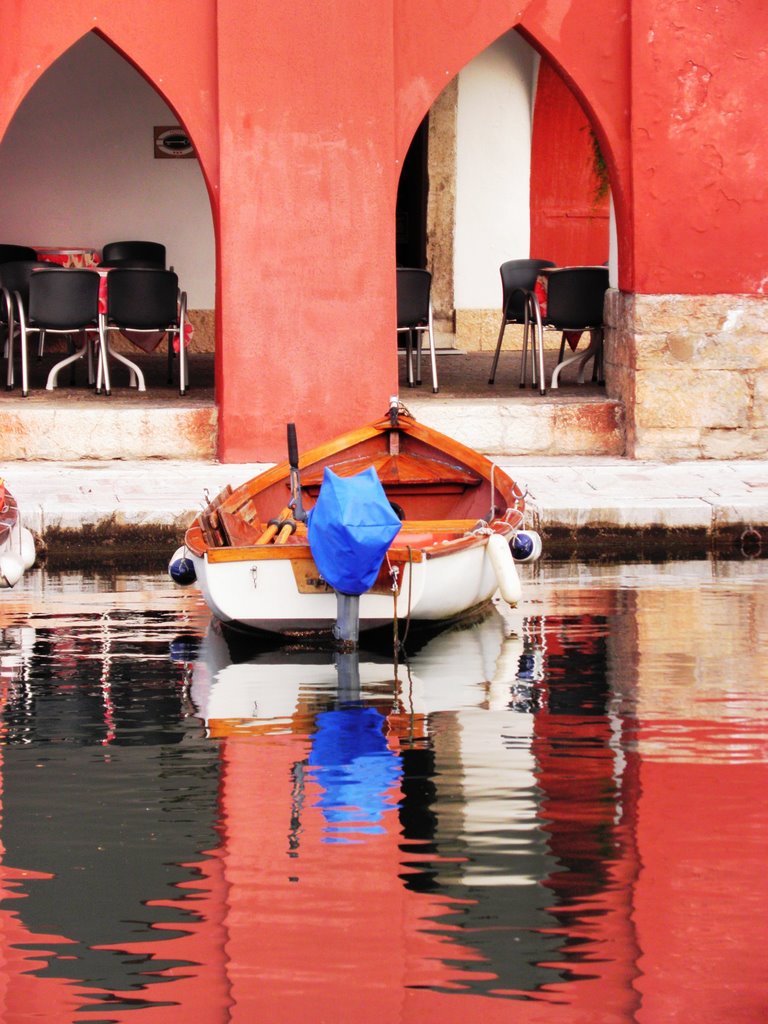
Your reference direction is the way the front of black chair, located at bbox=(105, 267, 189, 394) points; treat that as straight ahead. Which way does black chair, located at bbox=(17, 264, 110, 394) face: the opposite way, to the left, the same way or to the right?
the same way

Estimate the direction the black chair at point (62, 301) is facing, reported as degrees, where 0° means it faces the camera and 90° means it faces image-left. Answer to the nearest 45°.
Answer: approximately 180°

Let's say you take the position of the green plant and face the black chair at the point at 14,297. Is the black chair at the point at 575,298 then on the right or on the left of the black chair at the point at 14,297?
left

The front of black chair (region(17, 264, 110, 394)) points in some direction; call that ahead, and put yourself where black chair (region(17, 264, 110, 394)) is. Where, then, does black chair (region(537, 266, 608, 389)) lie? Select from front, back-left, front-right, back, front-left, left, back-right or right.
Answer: right

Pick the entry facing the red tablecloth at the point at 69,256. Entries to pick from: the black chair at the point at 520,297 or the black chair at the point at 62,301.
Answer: the black chair at the point at 62,301

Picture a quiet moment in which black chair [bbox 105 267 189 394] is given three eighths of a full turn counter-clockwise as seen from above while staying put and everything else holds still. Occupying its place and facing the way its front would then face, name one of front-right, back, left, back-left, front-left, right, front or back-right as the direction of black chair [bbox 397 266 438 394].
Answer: back-left

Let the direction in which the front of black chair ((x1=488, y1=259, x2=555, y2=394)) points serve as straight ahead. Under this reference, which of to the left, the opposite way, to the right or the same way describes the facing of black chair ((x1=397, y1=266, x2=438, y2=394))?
to the left

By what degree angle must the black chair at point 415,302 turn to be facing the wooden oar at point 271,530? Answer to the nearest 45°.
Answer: approximately 135° to its left

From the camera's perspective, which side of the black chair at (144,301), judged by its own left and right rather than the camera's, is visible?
back

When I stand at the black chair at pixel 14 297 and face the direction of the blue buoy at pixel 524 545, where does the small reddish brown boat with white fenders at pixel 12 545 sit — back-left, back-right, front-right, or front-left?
front-right

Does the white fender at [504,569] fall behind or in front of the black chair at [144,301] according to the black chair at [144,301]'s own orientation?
behind

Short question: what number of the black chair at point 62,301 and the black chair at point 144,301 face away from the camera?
2

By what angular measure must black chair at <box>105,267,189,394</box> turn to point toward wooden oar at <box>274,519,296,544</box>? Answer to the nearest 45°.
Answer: approximately 180°

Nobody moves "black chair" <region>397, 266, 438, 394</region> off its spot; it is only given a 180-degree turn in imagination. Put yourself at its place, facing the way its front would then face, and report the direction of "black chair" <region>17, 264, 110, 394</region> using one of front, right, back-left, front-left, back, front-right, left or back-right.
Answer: back-right

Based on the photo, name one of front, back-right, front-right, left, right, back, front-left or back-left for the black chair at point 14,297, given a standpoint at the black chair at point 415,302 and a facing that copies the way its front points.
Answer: front-left

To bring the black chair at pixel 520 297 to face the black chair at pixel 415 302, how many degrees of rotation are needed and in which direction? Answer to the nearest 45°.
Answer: approximately 180°

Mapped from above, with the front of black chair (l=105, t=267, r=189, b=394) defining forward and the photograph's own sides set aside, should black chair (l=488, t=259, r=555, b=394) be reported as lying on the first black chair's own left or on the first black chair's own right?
on the first black chair's own right
